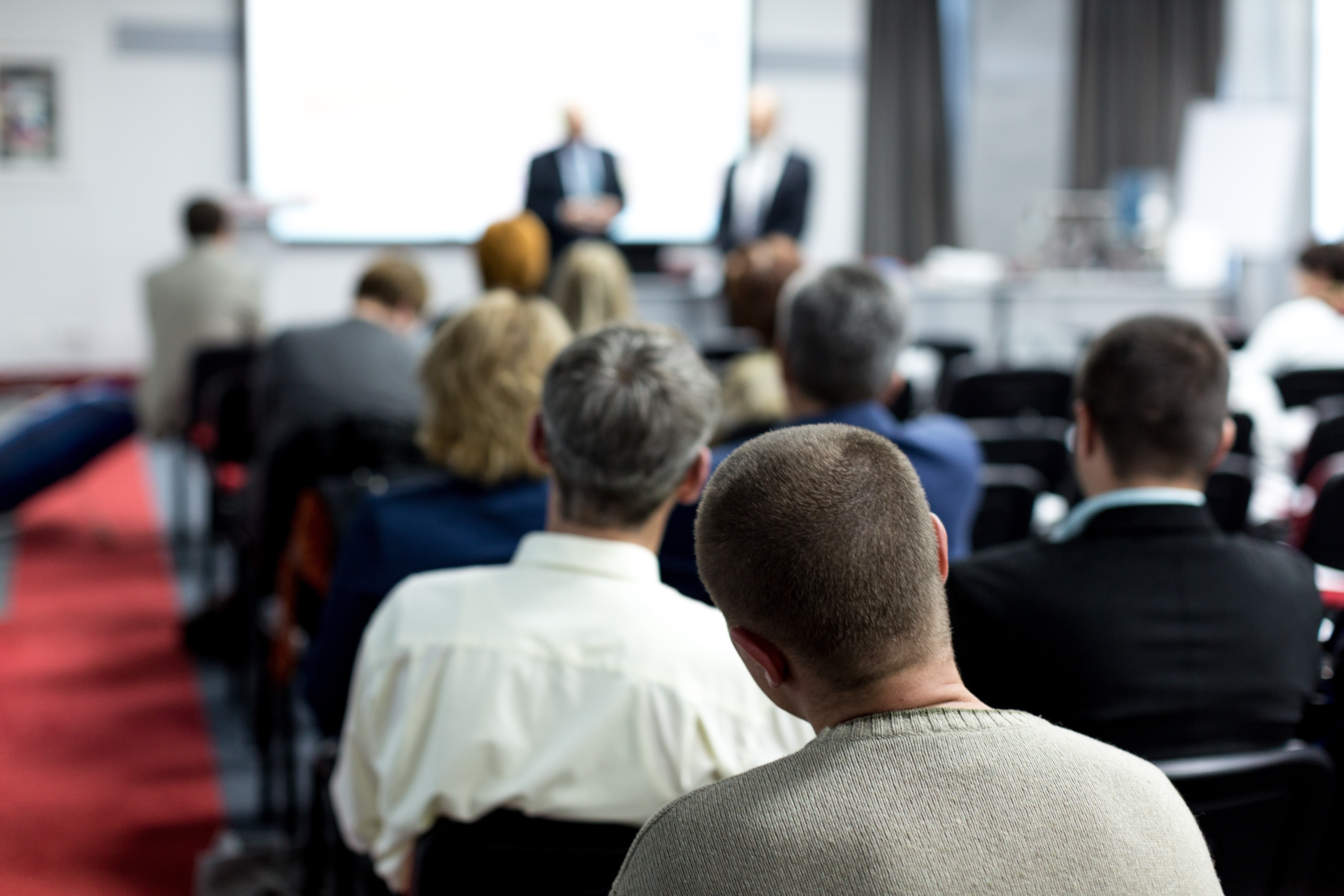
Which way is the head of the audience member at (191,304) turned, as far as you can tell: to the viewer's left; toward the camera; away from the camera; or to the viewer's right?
away from the camera

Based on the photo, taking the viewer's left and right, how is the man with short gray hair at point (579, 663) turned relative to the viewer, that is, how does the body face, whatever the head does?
facing away from the viewer

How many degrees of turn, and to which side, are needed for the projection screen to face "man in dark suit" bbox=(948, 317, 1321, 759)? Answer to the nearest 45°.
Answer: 0° — it already faces them

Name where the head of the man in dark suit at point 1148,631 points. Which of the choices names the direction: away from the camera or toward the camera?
away from the camera

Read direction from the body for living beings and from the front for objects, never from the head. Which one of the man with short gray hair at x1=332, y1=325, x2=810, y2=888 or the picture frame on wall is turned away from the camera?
the man with short gray hair

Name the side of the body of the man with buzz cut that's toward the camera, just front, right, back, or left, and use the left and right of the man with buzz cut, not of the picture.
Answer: back

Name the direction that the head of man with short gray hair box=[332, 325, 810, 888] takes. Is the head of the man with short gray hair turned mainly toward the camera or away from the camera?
away from the camera

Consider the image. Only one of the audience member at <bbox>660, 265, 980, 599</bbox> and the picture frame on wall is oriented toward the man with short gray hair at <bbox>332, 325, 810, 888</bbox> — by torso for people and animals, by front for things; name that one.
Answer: the picture frame on wall

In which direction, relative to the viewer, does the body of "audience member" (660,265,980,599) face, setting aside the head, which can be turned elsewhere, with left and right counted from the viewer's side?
facing away from the viewer
